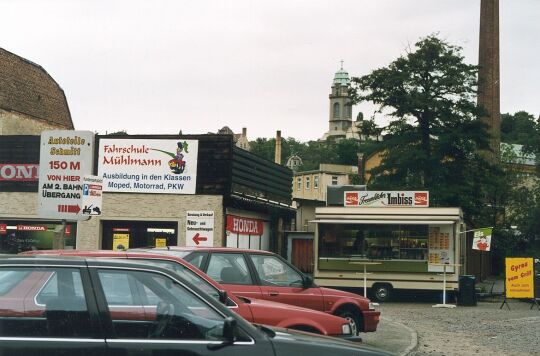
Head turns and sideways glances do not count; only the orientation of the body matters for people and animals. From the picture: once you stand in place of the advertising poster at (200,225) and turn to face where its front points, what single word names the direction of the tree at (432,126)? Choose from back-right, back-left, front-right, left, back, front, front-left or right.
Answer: back-left

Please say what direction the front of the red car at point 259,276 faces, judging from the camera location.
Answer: facing to the right of the viewer

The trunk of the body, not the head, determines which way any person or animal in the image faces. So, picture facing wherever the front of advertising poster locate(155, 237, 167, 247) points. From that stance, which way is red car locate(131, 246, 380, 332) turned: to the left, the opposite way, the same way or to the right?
to the left

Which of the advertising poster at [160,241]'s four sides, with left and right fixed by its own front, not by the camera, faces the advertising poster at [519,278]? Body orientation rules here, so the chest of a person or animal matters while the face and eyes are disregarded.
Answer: left

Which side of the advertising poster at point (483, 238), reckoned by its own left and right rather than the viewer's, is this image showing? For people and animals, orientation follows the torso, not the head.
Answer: front

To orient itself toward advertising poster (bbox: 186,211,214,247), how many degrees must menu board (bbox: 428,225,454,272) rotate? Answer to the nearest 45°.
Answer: approximately 90° to its right

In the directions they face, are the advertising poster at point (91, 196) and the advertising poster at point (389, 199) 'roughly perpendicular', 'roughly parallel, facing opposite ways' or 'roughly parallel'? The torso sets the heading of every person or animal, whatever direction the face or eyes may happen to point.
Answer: roughly parallel

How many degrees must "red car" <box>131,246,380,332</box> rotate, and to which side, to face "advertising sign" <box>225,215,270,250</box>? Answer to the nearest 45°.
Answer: approximately 90° to its left

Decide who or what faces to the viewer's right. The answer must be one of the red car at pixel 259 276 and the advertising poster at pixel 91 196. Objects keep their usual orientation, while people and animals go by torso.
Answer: the red car

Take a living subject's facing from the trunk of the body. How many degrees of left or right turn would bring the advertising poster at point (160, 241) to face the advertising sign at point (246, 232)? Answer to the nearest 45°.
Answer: approximately 135° to its left

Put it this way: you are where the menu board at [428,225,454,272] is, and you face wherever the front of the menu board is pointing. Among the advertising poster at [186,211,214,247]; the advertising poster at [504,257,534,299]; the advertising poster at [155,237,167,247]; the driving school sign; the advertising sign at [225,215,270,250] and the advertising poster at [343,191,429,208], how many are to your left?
1

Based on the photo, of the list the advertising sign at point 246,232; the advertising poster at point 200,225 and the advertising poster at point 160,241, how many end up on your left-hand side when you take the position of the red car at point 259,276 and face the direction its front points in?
3

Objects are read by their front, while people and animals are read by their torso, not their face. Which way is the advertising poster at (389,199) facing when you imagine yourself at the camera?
facing the viewer

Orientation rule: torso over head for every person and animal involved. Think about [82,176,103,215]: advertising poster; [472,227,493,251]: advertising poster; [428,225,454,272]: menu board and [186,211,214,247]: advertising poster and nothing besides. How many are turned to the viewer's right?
0

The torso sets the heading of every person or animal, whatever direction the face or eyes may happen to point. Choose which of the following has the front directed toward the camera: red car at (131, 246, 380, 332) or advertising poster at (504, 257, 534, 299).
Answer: the advertising poster

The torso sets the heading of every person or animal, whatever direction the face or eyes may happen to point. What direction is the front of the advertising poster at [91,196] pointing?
toward the camera
